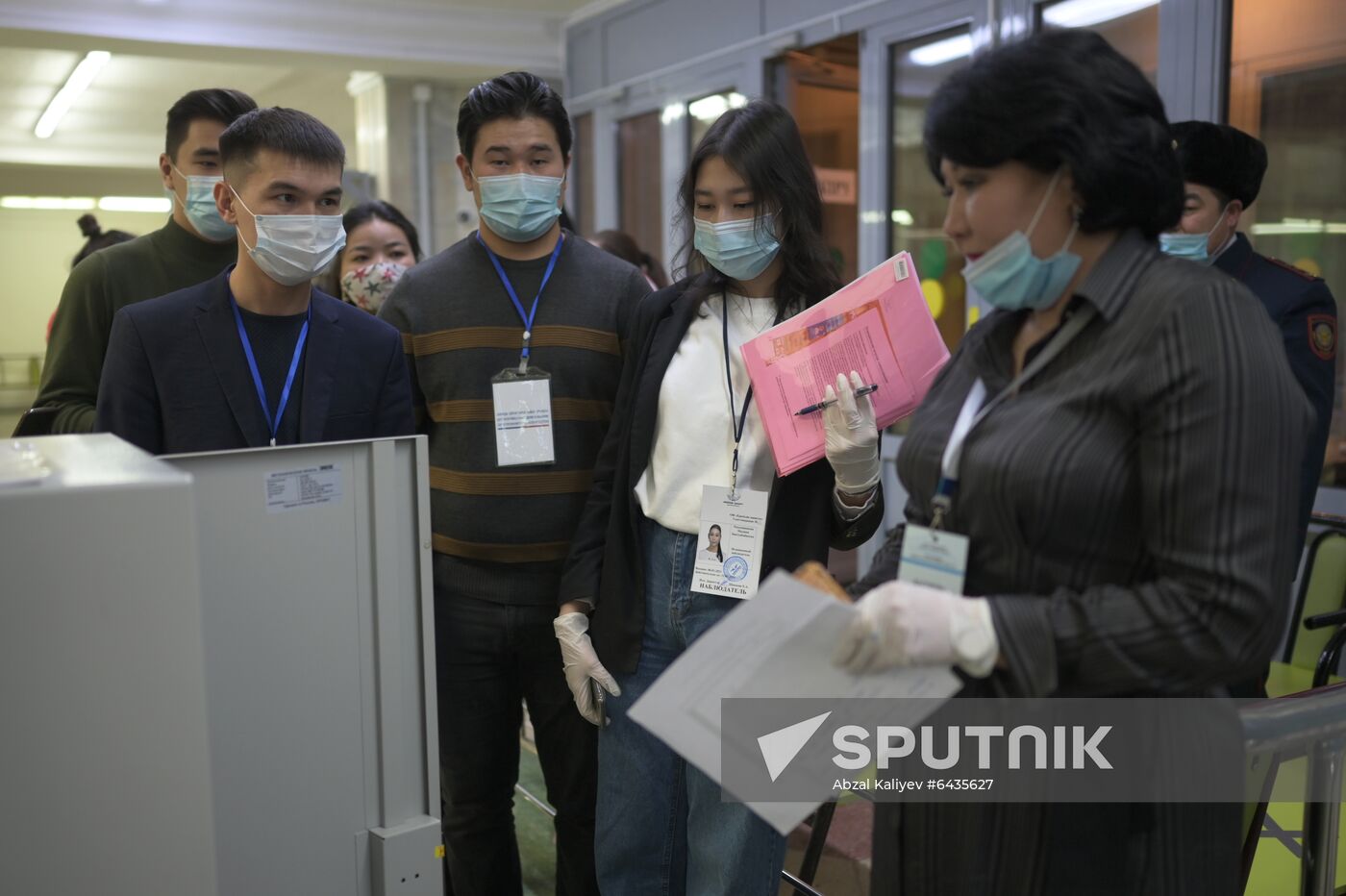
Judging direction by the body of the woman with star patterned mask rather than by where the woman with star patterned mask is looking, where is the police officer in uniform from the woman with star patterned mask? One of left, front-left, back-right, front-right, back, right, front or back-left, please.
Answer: front-left

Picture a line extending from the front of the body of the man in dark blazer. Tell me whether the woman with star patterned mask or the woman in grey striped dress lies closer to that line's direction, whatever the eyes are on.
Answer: the woman in grey striped dress

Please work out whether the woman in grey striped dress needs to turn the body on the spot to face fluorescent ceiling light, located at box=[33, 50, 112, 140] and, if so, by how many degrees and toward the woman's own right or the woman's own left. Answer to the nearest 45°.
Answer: approximately 90° to the woman's own right

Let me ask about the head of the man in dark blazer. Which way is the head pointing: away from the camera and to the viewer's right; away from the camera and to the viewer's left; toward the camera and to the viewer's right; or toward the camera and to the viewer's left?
toward the camera and to the viewer's right

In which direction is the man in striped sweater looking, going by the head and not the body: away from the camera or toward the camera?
toward the camera

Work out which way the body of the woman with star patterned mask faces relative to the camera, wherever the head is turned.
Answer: toward the camera

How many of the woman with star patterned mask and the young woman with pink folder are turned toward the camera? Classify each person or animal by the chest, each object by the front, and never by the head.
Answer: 2

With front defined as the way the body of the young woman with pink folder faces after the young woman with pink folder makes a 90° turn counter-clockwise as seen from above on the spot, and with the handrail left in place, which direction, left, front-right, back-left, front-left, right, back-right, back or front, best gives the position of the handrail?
front-right

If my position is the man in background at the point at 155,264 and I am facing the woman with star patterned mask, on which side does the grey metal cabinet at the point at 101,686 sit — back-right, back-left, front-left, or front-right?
back-right

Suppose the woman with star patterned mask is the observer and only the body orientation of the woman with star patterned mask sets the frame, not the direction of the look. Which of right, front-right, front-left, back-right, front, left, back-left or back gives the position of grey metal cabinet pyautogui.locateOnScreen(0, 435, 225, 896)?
front

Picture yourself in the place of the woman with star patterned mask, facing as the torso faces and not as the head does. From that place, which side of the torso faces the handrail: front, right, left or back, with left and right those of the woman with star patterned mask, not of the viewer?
front

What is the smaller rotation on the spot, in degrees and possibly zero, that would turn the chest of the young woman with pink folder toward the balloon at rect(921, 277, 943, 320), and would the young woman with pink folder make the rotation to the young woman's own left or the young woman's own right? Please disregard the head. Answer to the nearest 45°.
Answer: approximately 180°

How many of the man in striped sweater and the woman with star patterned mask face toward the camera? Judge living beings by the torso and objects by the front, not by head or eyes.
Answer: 2

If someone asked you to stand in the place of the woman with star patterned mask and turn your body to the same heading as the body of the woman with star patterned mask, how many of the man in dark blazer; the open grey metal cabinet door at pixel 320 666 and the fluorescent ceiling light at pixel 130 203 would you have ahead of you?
2

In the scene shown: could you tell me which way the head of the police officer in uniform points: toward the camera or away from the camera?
toward the camera

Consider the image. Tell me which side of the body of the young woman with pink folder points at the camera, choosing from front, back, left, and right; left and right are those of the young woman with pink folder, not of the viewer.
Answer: front

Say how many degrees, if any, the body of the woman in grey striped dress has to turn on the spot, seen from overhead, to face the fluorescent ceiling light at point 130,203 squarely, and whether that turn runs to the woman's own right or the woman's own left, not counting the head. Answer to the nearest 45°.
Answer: approximately 90° to the woman's own right

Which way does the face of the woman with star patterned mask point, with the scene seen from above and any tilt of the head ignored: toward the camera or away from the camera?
toward the camera
